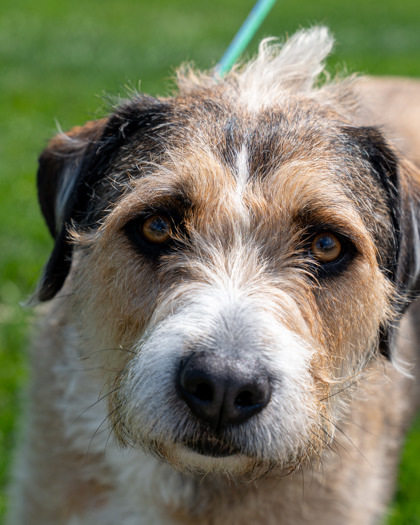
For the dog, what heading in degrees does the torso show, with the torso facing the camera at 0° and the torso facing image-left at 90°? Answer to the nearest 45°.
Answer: approximately 0°
